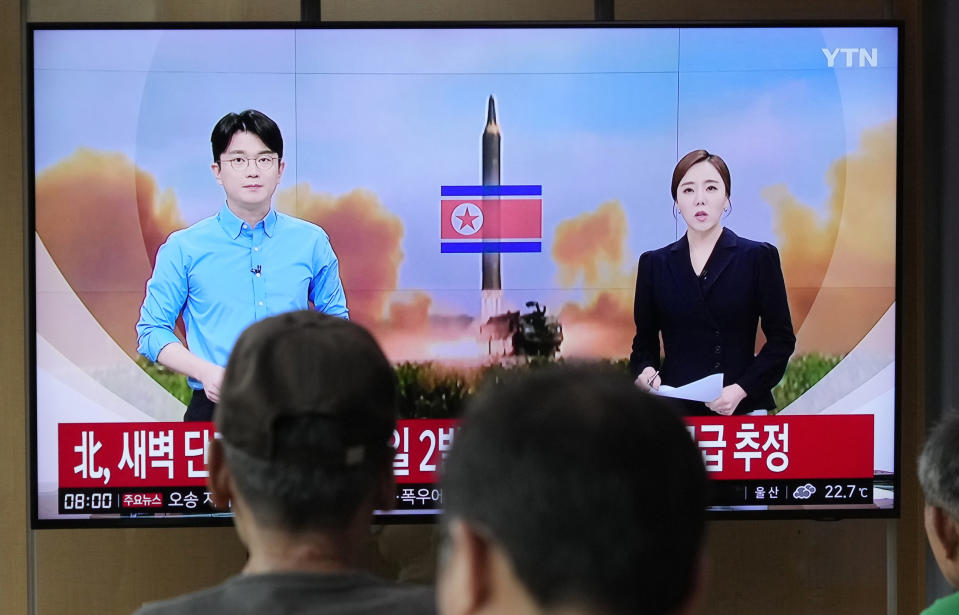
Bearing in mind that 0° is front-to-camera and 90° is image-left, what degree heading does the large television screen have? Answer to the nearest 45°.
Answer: approximately 0°

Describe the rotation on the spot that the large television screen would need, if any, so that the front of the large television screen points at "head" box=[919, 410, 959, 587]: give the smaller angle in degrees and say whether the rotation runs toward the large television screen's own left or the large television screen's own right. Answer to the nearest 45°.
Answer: approximately 45° to the large television screen's own left
